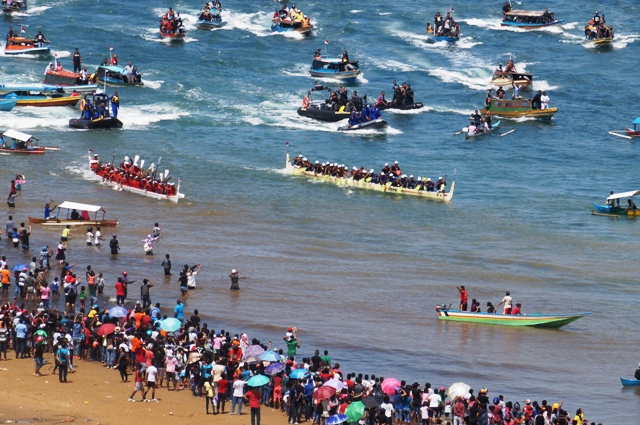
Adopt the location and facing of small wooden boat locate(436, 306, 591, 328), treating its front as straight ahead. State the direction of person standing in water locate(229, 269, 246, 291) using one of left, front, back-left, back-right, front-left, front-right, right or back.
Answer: back

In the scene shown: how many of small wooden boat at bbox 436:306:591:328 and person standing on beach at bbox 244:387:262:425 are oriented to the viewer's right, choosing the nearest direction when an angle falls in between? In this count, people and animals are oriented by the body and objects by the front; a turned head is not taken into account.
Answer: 1

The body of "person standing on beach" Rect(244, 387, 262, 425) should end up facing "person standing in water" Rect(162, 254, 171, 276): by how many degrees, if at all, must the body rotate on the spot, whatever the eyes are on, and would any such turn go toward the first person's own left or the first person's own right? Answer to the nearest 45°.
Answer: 0° — they already face them

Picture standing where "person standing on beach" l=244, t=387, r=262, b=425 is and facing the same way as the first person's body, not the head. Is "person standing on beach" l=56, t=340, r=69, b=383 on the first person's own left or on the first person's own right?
on the first person's own left

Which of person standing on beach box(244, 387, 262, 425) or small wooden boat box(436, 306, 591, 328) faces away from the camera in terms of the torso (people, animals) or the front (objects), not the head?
the person standing on beach

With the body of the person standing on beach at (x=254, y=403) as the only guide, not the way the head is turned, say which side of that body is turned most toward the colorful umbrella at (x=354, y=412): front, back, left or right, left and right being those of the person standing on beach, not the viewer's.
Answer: right

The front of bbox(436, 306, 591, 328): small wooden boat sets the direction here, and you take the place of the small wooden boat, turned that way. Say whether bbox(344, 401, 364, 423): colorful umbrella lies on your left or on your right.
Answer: on your right

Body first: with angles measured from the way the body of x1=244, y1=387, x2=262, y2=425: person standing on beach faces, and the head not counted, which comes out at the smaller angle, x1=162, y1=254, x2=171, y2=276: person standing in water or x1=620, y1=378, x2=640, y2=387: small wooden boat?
the person standing in water

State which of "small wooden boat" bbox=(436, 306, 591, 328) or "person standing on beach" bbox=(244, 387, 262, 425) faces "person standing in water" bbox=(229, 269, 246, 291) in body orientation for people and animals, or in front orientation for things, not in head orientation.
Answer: "person standing on beach" bbox=(244, 387, 262, 425)

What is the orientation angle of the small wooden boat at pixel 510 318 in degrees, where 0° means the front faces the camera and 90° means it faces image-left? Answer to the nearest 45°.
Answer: approximately 270°

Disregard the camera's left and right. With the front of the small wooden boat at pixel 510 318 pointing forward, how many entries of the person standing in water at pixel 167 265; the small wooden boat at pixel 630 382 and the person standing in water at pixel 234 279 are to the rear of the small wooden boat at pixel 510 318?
2

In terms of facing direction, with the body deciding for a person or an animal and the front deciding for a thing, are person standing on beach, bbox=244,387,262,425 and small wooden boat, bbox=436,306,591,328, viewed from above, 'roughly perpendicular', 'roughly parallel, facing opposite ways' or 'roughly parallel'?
roughly perpendicular

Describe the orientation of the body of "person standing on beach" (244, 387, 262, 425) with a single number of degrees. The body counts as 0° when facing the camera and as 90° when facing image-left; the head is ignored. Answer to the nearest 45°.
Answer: approximately 180°
